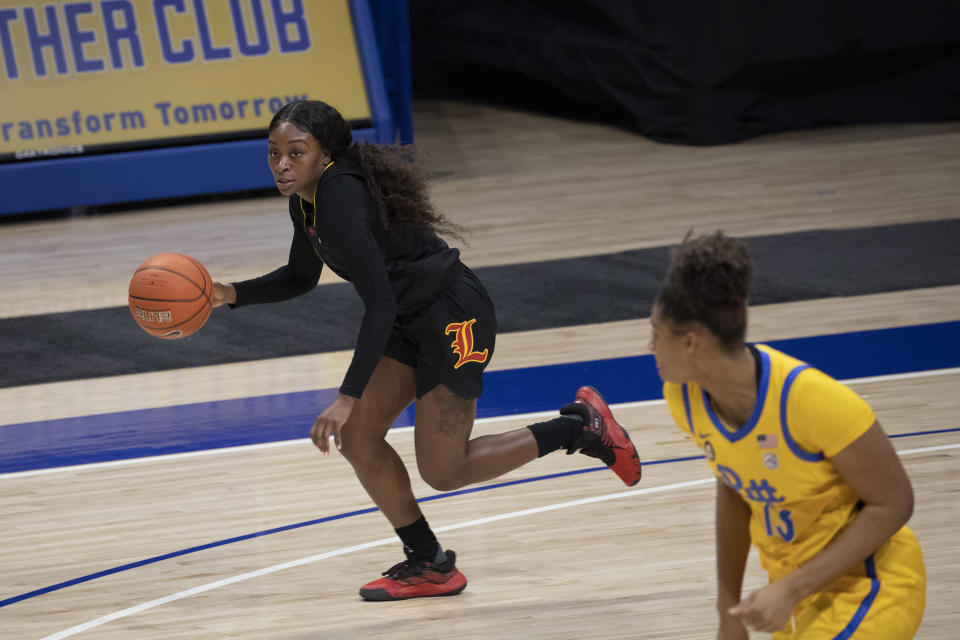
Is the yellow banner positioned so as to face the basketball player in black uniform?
yes

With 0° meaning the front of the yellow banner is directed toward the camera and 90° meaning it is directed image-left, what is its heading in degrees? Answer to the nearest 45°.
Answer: approximately 0°

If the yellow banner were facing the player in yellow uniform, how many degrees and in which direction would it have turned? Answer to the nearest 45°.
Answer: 0° — it already faces them

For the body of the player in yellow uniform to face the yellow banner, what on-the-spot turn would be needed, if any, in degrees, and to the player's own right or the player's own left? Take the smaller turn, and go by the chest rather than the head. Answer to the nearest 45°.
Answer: approximately 90° to the player's own right
